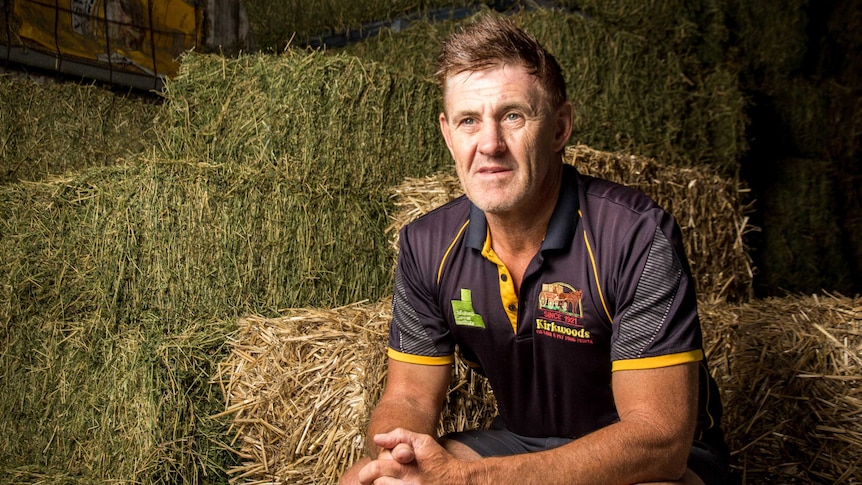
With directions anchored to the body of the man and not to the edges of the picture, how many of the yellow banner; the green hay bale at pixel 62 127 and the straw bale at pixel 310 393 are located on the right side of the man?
3

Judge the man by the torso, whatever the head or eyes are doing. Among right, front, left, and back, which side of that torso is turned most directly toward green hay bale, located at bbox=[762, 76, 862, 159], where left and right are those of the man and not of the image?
back

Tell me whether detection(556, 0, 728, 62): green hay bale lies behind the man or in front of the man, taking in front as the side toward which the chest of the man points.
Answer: behind

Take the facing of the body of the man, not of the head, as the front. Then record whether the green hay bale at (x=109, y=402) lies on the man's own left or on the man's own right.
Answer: on the man's own right

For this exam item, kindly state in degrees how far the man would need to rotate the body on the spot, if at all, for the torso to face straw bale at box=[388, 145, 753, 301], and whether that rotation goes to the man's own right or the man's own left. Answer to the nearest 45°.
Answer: approximately 135° to the man's own right

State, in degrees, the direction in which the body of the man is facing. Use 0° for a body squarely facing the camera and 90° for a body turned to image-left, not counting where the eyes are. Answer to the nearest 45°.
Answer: approximately 45°

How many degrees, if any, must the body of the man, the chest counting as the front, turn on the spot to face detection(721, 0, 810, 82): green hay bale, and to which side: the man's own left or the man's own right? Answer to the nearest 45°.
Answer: approximately 180°

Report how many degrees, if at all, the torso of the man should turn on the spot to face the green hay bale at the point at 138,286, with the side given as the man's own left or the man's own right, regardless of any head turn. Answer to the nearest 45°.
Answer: approximately 90° to the man's own right

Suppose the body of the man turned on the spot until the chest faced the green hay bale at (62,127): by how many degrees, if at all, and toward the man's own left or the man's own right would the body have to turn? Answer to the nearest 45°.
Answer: approximately 90° to the man's own right
